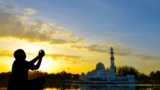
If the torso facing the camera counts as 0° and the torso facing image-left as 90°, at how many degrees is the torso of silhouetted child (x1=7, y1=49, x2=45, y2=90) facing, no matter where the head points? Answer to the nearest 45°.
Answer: approximately 270°
